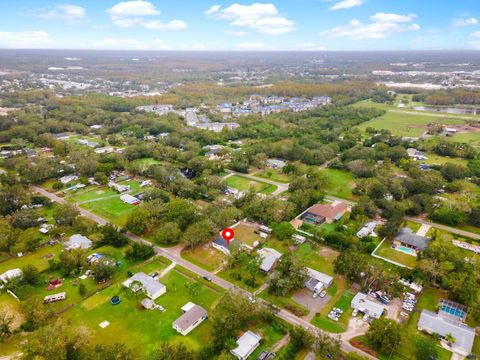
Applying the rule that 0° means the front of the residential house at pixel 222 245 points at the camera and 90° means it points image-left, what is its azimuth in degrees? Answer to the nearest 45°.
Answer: approximately 45°

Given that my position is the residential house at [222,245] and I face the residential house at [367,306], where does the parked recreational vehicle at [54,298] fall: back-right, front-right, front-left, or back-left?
back-right

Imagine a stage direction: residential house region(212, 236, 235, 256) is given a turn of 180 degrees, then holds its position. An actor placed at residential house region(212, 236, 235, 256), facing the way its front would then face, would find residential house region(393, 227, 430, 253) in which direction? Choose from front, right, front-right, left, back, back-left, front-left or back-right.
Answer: front-right

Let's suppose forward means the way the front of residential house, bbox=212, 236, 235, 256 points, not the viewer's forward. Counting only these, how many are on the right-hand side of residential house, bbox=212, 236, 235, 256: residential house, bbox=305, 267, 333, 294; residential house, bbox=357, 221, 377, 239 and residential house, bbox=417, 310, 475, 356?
0

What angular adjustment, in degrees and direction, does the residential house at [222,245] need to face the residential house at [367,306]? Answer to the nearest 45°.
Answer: approximately 90° to its left

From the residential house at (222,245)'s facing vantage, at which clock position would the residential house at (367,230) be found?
the residential house at (367,230) is roughly at 7 o'clock from the residential house at (222,245).

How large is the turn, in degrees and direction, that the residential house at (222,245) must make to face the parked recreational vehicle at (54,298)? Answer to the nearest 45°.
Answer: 0° — it already faces it

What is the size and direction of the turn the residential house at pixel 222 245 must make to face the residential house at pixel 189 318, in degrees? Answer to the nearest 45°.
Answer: approximately 45° to its left

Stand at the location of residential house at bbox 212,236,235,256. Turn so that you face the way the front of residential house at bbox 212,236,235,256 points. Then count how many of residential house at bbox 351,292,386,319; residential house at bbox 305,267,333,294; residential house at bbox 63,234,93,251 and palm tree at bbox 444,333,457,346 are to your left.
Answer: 3

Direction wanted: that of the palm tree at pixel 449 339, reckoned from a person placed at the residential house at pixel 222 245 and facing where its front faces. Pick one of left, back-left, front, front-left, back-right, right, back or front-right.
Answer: left

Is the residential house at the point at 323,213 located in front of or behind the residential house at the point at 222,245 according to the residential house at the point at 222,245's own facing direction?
behind

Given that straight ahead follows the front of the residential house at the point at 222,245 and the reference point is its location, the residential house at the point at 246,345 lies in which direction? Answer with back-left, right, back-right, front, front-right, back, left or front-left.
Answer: front-left

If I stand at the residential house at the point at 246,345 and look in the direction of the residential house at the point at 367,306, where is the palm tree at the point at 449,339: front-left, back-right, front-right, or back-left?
front-right

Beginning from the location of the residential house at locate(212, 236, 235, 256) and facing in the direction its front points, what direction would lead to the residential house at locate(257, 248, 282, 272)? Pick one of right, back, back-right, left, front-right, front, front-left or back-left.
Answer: left

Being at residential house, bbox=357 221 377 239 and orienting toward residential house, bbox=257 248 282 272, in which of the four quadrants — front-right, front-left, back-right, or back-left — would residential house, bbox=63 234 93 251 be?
front-right

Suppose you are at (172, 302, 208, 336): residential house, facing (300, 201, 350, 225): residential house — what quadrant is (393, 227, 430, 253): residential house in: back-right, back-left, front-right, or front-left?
front-right
